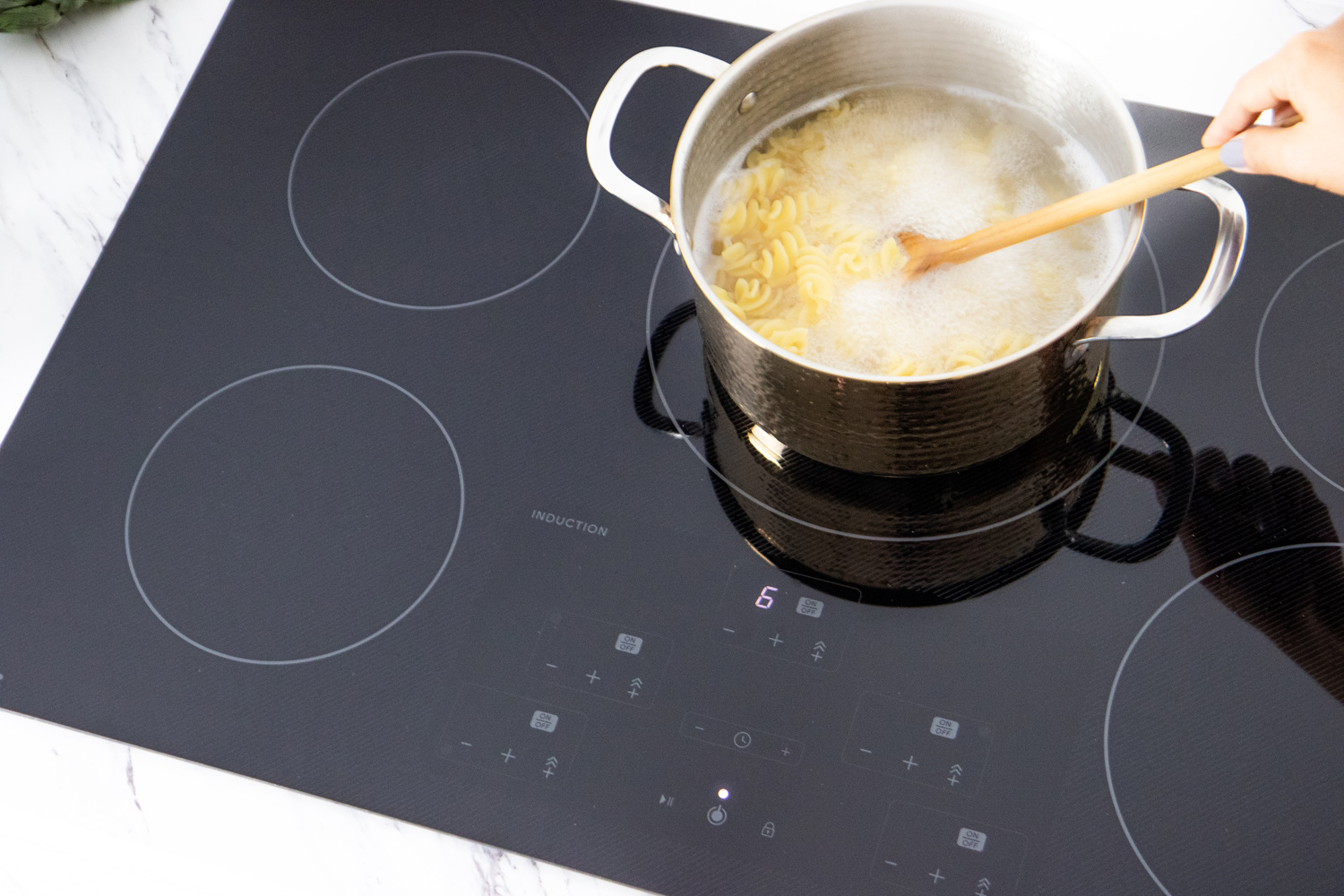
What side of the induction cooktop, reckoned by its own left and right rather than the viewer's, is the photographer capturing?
front
